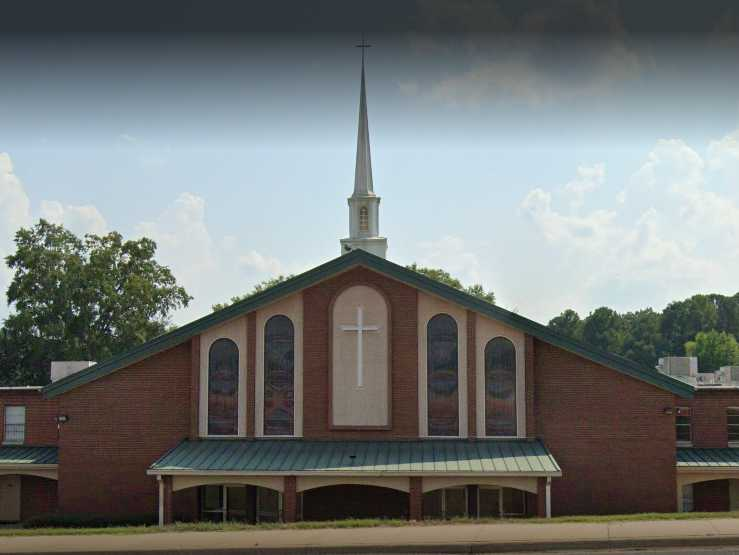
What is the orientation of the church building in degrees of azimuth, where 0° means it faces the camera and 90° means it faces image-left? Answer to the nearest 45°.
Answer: approximately 0°
